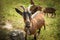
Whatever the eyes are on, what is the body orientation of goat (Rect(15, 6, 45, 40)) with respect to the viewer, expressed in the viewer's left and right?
facing the viewer and to the left of the viewer
